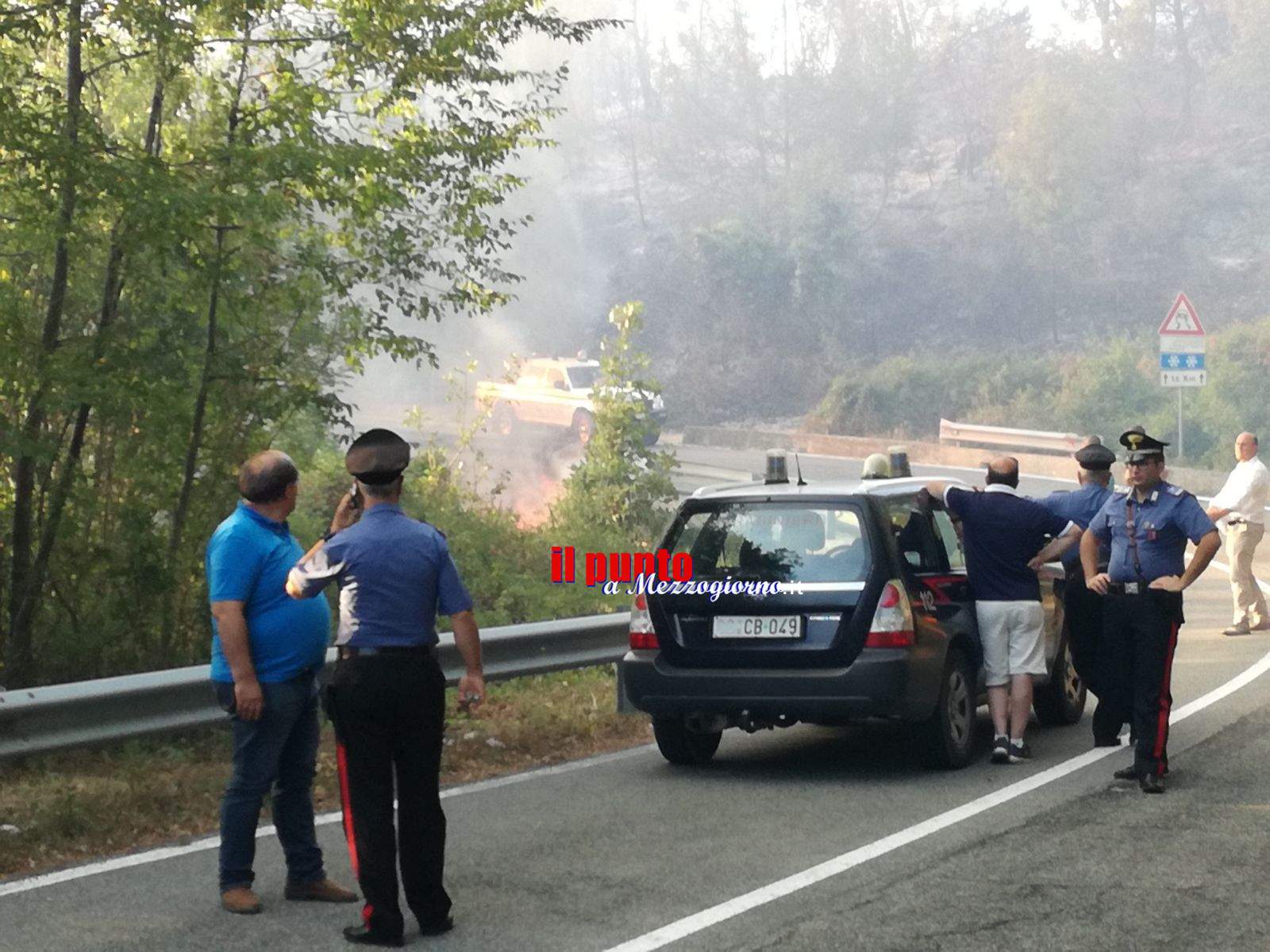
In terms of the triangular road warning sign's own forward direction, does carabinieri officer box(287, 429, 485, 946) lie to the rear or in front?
in front

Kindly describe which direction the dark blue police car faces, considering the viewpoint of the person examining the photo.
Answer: facing away from the viewer and to the right of the viewer

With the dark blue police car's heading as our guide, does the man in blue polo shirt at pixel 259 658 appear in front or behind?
behind

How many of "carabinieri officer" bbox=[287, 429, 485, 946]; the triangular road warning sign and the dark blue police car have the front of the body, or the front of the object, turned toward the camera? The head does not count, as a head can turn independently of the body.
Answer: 1

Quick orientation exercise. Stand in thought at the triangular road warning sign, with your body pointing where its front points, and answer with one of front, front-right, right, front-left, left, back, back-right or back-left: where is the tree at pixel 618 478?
front-right

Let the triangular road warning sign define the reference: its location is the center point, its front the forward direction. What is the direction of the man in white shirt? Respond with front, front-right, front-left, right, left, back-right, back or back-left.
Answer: front

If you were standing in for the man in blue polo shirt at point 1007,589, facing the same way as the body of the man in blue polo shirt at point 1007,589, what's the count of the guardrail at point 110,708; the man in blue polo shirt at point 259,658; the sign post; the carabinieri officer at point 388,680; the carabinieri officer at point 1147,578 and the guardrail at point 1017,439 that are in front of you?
2

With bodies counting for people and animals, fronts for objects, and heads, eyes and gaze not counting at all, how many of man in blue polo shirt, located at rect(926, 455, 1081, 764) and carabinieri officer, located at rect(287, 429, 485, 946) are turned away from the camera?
2

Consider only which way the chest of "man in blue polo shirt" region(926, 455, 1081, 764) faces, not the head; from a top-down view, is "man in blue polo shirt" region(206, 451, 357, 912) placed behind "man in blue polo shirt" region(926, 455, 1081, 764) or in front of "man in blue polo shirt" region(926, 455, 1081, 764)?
behind

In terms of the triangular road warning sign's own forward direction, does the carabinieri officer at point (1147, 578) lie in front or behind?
in front

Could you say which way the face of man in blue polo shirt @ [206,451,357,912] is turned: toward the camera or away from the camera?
away from the camera

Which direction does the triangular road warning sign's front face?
toward the camera

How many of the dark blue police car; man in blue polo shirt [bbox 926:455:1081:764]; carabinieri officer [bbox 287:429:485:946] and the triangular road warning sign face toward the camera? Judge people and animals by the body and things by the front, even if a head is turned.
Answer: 1

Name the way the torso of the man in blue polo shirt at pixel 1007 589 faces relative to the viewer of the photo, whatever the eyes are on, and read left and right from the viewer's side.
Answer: facing away from the viewer

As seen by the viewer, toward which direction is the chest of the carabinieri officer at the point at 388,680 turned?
away from the camera

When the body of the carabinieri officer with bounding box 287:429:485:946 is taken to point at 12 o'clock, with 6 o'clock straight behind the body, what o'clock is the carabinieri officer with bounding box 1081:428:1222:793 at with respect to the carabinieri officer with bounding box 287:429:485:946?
the carabinieri officer with bounding box 1081:428:1222:793 is roughly at 2 o'clock from the carabinieri officer with bounding box 287:429:485:946.
